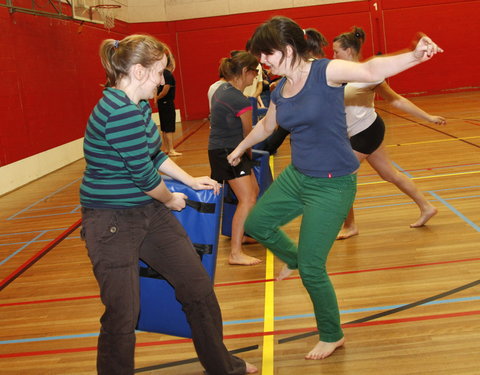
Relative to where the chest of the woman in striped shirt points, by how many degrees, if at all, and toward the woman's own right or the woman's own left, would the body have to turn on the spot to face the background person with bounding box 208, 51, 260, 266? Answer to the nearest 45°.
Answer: approximately 90° to the woman's own left

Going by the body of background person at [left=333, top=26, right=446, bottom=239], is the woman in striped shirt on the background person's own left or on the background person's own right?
on the background person's own left

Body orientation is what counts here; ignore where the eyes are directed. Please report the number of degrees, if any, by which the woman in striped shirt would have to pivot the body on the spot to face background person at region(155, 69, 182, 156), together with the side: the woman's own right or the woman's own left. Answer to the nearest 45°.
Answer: approximately 90° to the woman's own left

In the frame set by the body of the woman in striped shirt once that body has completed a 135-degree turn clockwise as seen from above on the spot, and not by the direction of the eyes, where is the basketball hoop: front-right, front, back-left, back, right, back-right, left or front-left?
back-right

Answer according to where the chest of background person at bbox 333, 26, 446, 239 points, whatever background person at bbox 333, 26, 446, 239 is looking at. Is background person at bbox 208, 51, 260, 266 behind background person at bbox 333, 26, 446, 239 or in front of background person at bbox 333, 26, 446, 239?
in front

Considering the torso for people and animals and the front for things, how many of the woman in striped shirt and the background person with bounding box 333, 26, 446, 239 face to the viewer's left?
1

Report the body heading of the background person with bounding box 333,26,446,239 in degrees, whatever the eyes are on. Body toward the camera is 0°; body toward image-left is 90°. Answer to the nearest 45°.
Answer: approximately 90°

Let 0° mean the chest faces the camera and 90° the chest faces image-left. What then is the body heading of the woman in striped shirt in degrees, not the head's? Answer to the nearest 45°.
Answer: approximately 270°

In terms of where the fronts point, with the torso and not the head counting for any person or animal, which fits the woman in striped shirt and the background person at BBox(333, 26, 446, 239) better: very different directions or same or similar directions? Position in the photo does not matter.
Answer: very different directions

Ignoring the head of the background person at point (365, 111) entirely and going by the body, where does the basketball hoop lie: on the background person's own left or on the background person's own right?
on the background person's own right

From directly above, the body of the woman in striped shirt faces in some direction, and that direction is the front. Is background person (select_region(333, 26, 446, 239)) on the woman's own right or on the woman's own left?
on the woman's own left
